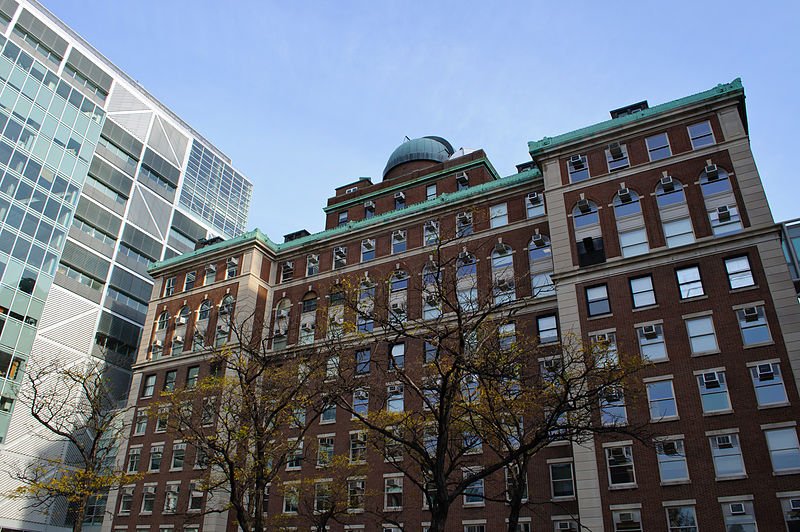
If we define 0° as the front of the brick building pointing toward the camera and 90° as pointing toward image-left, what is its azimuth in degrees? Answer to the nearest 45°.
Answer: approximately 45°
